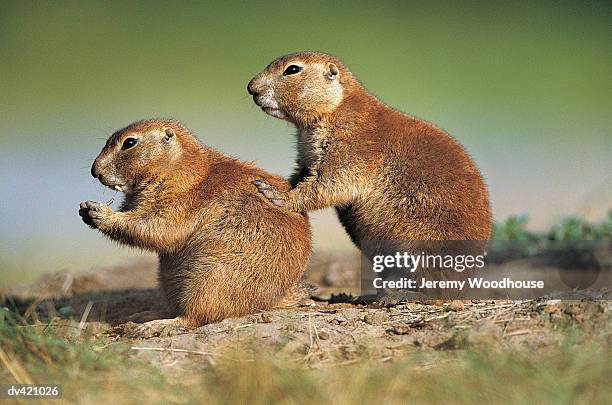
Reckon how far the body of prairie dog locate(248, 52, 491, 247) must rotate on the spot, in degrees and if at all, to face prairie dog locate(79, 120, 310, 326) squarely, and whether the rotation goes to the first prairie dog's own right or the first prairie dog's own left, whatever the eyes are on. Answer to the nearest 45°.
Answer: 0° — it already faces it

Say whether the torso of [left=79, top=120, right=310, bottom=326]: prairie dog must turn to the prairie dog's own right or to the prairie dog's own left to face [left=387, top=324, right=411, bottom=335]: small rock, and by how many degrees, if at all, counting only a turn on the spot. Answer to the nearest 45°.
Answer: approximately 135° to the prairie dog's own left

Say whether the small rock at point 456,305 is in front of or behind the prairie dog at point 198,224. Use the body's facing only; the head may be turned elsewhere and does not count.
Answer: behind

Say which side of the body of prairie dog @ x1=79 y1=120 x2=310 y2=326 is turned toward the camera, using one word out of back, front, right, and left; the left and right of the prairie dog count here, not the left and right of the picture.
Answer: left

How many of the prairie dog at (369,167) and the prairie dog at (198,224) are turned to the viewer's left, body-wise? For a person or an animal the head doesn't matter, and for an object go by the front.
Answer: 2

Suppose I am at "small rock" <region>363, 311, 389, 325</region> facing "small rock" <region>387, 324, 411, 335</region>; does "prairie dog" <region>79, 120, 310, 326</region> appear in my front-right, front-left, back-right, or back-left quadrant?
back-right

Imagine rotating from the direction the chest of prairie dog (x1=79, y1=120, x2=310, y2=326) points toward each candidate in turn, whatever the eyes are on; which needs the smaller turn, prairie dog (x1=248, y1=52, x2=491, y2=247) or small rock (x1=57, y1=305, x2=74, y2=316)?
the small rock

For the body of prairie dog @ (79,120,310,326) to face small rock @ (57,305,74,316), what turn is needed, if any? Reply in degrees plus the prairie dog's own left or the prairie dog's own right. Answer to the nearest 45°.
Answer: approximately 45° to the prairie dog's own right

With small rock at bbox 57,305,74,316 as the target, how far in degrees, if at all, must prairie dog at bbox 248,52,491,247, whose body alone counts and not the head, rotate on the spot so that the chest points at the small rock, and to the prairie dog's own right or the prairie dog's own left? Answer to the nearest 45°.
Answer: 0° — it already faces it

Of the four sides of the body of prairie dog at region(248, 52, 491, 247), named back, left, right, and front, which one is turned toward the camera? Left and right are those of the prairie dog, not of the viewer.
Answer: left
